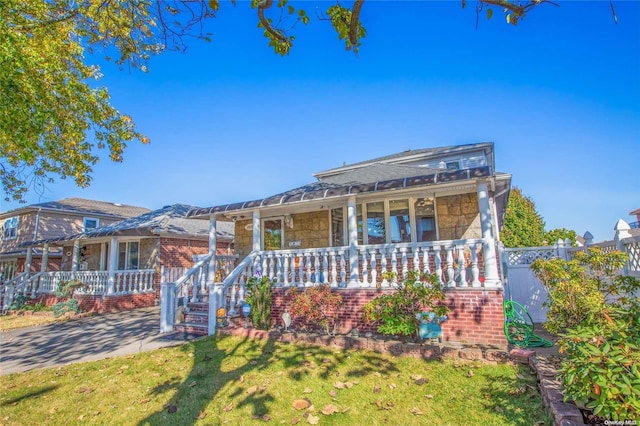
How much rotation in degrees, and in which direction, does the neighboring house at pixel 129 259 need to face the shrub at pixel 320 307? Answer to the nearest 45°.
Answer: approximately 45° to its left

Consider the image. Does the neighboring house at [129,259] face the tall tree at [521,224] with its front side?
no

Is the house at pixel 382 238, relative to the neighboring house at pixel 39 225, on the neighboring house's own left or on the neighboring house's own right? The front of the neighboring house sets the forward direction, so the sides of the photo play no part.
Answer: on the neighboring house's own left

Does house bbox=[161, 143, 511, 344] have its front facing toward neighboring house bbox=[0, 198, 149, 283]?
no

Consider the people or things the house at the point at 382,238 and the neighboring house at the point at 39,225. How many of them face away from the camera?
0

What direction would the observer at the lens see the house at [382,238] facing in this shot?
facing the viewer and to the left of the viewer

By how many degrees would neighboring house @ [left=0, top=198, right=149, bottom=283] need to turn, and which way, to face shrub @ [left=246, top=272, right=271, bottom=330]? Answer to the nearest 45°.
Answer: approximately 45° to its left

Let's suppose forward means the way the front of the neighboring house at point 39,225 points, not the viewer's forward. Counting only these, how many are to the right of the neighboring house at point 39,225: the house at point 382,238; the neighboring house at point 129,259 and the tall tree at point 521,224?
0

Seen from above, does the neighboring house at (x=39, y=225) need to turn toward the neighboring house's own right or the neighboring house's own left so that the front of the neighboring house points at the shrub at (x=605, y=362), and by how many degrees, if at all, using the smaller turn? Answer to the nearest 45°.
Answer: approximately 45° to the neighboring house's own left

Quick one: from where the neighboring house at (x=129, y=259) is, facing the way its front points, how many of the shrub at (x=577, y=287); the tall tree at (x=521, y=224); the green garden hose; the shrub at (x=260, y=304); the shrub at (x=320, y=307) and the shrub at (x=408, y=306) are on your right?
0

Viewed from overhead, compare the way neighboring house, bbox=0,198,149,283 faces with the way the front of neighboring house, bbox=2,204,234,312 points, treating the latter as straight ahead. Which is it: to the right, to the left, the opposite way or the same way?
the same way

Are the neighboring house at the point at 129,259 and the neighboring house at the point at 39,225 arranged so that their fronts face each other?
no

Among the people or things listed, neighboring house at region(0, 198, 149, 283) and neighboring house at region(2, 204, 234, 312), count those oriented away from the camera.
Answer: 0

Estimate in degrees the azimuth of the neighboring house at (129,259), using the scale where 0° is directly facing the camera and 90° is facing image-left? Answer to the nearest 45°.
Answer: approximately 45°

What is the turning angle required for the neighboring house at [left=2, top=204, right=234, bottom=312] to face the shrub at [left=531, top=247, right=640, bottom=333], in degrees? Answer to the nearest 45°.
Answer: approximately 45° to its left

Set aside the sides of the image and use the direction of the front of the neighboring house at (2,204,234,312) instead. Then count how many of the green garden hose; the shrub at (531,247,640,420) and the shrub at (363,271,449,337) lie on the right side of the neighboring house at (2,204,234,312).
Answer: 0

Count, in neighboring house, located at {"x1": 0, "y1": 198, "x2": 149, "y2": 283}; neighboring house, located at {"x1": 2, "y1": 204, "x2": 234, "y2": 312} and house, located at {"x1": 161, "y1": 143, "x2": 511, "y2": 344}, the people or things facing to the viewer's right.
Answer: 0

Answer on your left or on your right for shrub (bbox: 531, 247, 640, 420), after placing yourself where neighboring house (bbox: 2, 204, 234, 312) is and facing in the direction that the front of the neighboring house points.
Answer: on your left

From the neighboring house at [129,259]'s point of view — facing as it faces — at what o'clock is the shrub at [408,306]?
The shrub is roughly at 10 o'clock from the neighboring house.

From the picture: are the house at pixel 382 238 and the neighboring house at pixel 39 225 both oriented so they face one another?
no
